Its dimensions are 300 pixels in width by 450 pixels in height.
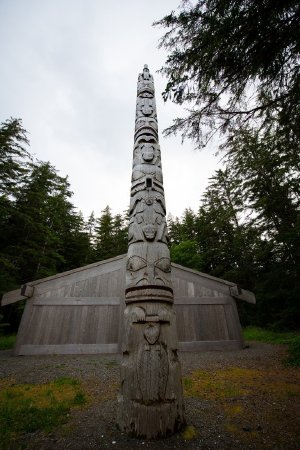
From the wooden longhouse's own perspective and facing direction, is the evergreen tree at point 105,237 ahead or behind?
behind

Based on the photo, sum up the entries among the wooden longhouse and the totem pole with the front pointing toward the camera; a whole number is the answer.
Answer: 2

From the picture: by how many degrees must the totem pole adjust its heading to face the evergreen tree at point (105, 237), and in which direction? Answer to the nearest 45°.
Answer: approximately 180°

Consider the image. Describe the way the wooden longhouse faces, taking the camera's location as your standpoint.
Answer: facing the viewer

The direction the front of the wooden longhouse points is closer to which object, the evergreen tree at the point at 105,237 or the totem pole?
the totem pole

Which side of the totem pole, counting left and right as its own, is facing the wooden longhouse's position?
back

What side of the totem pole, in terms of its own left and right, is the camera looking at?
front

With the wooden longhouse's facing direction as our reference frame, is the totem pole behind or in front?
in front
